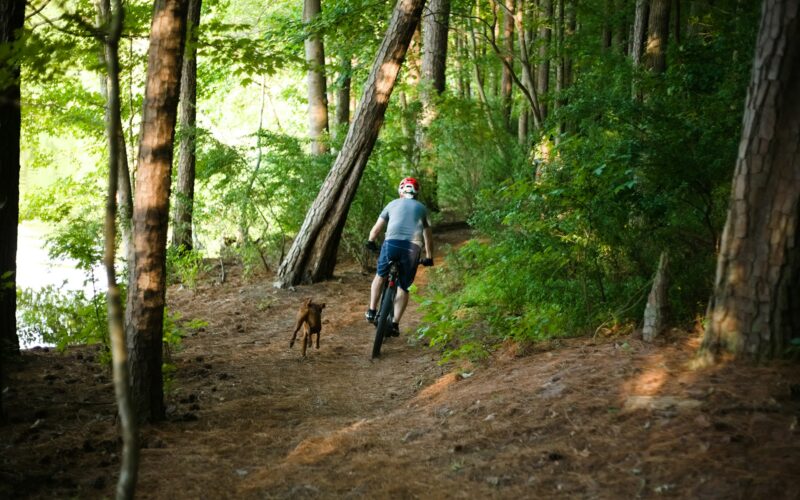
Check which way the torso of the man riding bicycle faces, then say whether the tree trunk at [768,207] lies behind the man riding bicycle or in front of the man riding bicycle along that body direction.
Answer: behind

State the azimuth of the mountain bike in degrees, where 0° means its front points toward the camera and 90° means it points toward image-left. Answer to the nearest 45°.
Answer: approximately 180°

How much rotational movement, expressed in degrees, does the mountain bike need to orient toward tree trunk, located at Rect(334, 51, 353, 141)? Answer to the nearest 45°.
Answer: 0° — it already faces it

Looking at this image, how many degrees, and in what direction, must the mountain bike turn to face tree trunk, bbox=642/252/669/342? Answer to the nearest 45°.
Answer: approximately 135° to its right

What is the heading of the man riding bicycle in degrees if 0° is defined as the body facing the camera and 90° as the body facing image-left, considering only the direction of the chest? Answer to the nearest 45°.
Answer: approximately 180°

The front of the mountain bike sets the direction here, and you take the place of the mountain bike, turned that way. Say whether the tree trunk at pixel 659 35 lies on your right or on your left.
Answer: on your right

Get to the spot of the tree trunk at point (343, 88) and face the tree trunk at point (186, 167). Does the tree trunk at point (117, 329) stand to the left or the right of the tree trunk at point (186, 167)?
left

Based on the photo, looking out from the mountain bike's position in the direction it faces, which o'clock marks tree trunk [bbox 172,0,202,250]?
The tree trunk is roughly at 11 o'clock from the mountain bike.
